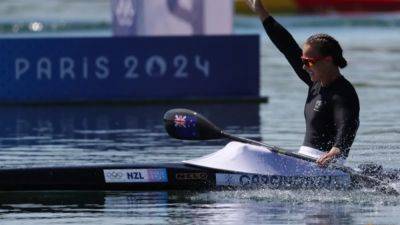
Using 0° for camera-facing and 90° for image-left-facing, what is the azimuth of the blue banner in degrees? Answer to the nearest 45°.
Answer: approximately 0°
